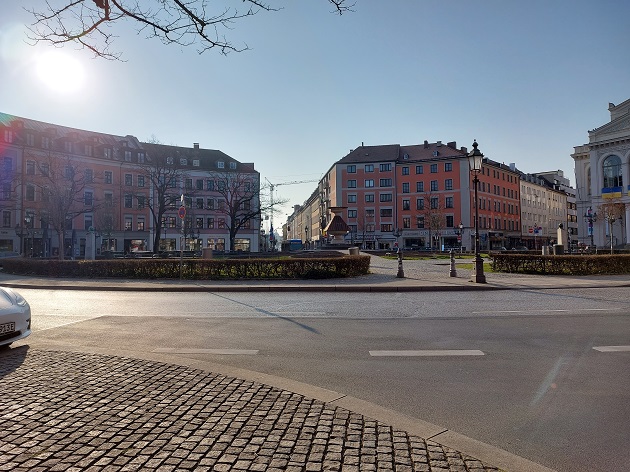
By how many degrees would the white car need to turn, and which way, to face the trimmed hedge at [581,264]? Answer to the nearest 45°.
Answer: approximately 45° to its left

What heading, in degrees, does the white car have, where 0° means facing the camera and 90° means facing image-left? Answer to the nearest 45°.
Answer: approximately 315°

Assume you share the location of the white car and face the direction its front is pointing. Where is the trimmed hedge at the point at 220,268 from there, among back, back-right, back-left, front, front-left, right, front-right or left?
left
